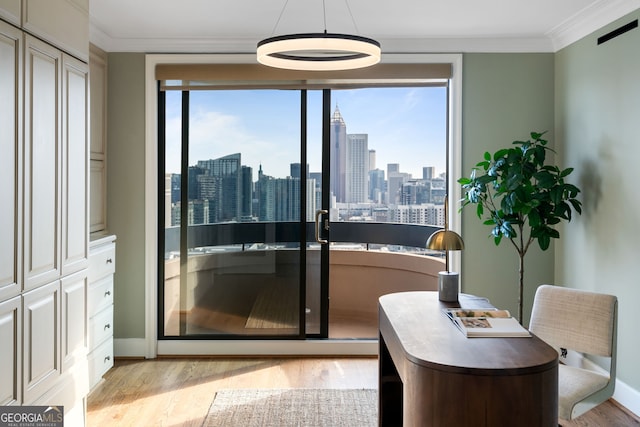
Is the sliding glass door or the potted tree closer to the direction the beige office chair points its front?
the sliding glass door

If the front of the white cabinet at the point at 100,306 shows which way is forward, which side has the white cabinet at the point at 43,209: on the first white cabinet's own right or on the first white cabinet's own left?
on the first white cabinet's own right

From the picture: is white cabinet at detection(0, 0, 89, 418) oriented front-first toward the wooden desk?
yes

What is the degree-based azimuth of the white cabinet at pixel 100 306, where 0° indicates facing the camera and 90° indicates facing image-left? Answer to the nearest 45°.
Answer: approximately 315°

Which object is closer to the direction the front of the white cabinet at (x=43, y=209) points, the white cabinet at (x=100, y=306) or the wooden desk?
the wooden desk

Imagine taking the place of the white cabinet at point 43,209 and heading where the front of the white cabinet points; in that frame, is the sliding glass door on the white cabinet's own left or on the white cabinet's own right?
on the white cabinet's own left
